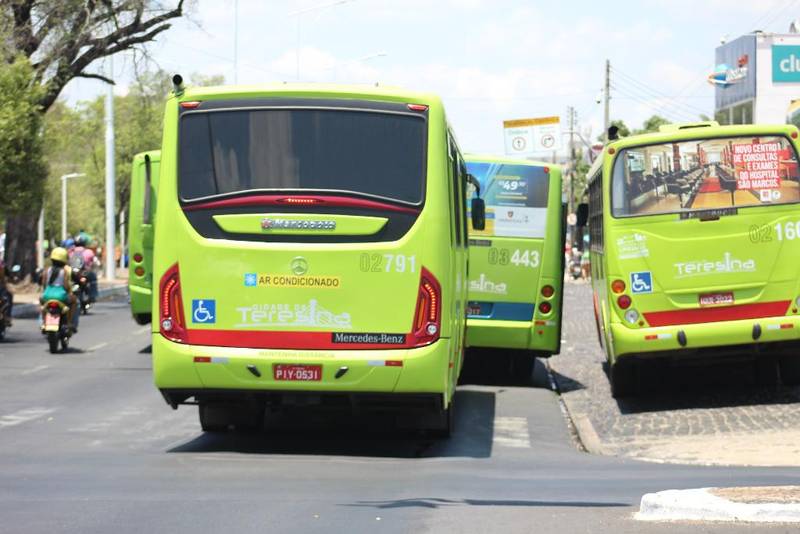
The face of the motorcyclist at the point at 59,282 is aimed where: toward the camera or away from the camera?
away from the camera

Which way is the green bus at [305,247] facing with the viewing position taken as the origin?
facing away from the viewer

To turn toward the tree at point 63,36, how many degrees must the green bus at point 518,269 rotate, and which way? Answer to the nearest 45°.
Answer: approximately 45° to its left

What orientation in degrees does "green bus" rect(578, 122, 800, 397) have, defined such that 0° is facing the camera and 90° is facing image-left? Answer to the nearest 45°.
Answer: approximately 180°

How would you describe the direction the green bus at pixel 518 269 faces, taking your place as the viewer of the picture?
facing away from the viewer

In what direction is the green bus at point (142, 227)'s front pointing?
away from the camera

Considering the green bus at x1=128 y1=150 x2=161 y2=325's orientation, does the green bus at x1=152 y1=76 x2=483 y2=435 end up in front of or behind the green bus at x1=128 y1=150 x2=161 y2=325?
behind

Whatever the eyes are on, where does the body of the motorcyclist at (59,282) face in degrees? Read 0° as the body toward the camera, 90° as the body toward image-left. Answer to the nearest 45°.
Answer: approximately 180°
